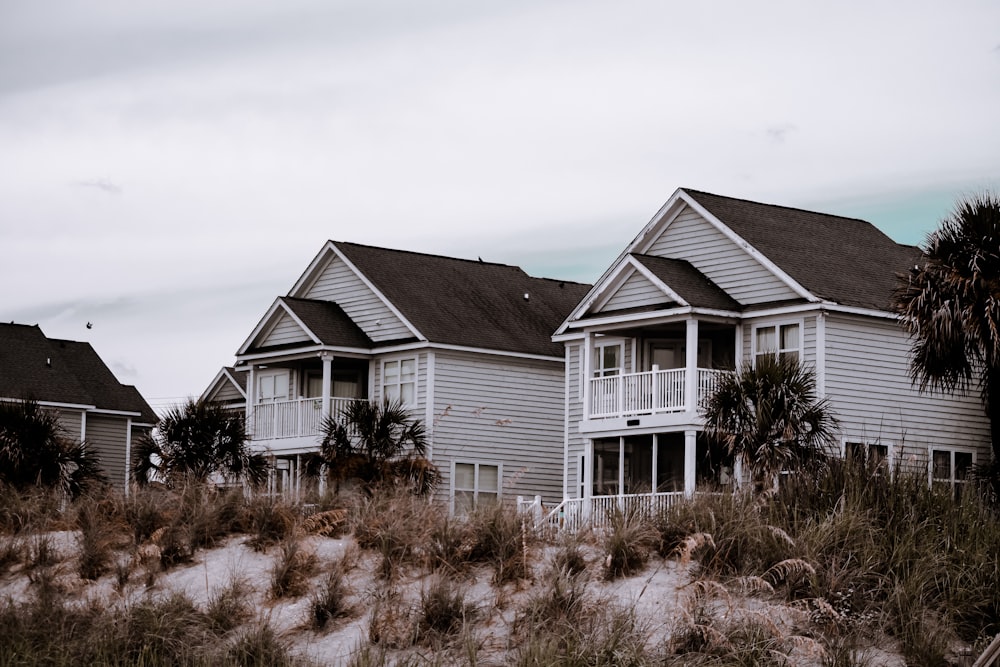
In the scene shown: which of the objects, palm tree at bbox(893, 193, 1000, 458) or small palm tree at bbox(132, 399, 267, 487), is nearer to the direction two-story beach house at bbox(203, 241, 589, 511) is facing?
the small palm tree

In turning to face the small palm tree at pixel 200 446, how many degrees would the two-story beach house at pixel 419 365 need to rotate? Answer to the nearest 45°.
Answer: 0° — it already faces it

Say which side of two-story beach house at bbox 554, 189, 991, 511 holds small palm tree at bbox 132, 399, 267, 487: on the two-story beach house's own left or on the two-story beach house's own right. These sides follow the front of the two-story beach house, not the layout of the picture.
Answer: on the two-story beach house's own right

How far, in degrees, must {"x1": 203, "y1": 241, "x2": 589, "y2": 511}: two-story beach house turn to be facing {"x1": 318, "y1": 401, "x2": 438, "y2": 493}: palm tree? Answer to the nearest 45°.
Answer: approximately 45° to its left

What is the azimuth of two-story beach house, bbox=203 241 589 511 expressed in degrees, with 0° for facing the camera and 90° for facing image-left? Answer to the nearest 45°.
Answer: approximately 45°

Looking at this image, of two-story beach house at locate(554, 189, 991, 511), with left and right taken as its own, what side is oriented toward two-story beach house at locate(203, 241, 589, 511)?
right

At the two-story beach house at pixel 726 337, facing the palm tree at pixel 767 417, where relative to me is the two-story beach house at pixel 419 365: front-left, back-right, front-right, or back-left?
back-right

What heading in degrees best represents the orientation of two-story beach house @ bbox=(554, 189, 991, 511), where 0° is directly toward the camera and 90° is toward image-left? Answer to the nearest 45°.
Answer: approximately 45°

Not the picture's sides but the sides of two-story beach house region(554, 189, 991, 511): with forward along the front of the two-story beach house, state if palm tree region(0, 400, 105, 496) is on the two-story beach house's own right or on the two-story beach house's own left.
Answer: on the two-story beach house's own right
